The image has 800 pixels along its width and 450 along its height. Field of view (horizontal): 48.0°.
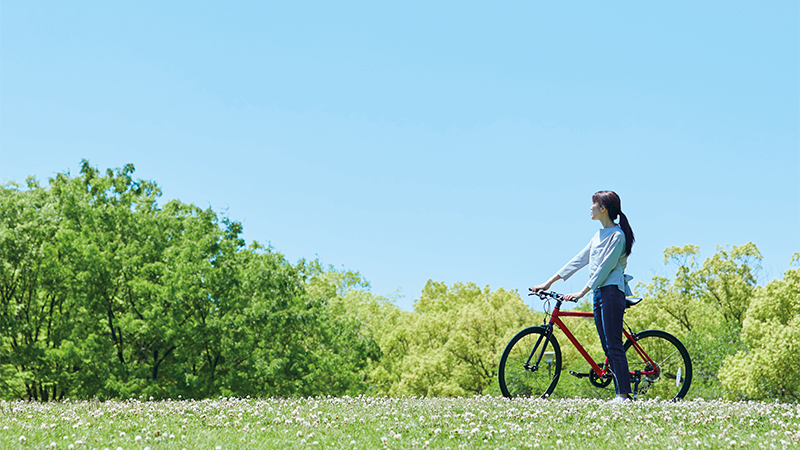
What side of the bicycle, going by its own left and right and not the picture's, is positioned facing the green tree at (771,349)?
right

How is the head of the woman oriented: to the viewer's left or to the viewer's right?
to the viewer's left

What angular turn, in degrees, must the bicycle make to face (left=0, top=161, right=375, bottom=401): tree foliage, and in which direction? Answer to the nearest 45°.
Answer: approximately 45° to its right

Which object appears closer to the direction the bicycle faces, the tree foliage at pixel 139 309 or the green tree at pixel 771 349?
the tree foliage

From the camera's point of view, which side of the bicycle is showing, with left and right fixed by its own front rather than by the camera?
left
